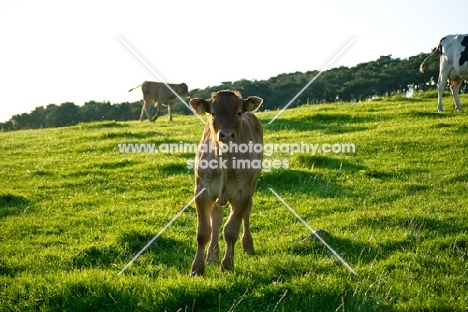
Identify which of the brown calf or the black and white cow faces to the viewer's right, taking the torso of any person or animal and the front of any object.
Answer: the black and white cow

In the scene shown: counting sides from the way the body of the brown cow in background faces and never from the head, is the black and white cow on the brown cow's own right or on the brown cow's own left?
on the brown cow's own right

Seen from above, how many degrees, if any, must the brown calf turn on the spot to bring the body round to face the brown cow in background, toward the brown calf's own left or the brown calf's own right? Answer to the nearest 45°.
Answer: approximately 180°

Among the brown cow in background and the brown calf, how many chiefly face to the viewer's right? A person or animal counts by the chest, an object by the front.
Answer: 1

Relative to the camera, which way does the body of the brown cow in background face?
to the viewer's right

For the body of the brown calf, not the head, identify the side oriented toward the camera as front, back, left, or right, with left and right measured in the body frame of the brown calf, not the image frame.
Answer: front

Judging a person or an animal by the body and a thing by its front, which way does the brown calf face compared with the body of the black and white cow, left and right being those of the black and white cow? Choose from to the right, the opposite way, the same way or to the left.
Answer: to the right

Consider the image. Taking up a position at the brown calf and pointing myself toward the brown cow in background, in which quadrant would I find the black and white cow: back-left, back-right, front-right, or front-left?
front-right

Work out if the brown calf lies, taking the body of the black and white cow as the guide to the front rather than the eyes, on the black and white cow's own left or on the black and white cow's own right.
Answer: on the black and white cow's own right

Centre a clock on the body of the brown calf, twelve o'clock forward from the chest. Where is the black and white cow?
The black and white cow is roughly at 7 o'clock from the brown calf.

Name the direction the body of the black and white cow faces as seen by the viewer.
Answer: to the viewer's right

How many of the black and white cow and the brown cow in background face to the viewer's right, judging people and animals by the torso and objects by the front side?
2

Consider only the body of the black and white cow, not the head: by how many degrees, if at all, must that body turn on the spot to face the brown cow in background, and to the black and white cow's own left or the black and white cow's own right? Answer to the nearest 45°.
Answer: approximately 180°

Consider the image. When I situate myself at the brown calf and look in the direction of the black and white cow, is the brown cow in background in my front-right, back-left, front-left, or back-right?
front-left
